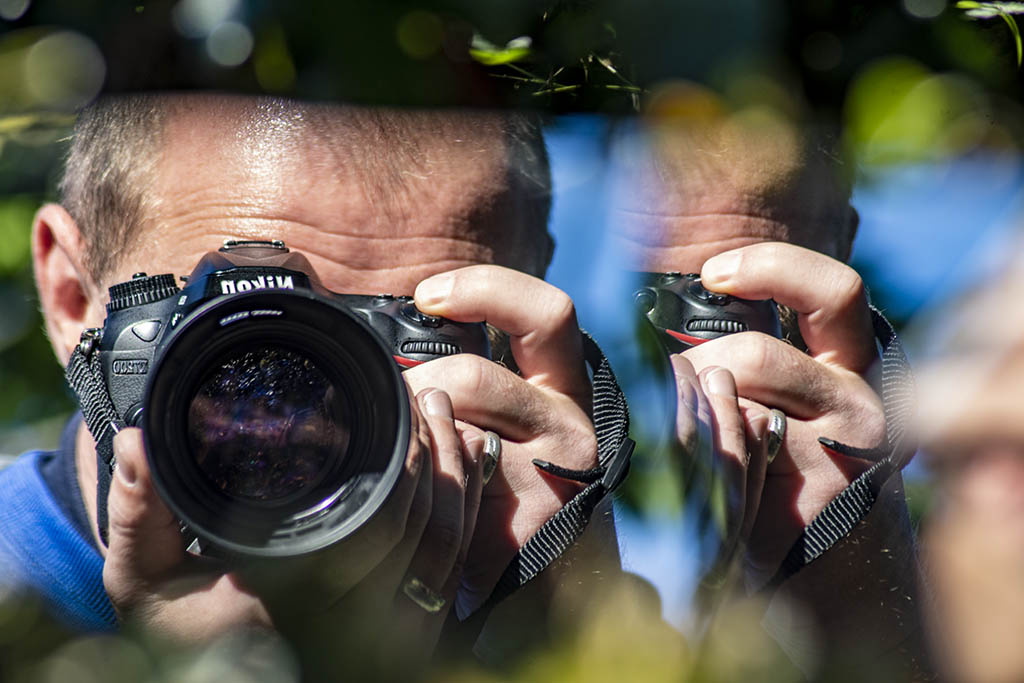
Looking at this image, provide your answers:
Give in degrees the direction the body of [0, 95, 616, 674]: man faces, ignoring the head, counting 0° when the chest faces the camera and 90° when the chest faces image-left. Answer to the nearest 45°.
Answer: approximately 0°
